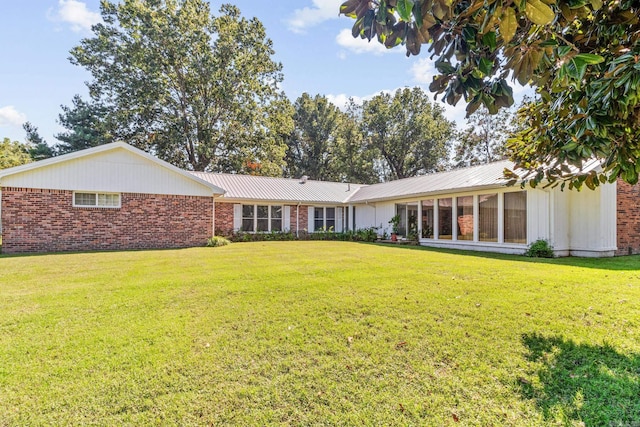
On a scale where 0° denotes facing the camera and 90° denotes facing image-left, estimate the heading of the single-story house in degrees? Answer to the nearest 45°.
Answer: approximately 0°

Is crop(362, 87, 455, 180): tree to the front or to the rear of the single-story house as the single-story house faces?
to the rear

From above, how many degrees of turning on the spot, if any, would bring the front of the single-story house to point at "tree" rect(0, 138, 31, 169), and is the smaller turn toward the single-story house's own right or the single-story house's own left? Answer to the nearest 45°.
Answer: approximately 135° to the single-story house's own right

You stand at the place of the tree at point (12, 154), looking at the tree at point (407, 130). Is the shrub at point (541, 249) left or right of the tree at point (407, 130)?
right

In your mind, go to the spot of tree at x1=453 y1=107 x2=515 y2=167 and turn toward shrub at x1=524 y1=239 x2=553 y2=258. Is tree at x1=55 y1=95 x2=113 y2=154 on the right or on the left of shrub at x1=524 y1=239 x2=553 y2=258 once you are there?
right

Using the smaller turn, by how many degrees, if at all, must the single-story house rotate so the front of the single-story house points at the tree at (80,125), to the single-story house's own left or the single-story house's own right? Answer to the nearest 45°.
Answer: approximately 135° to the single-story house's own right

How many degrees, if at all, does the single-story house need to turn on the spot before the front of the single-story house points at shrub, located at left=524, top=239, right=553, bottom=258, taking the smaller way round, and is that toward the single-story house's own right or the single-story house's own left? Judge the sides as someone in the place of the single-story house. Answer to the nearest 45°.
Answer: approximately 90° to the single-story house's own left

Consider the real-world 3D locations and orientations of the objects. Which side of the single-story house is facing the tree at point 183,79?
back

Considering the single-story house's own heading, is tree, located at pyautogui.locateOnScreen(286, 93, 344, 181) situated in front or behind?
behind

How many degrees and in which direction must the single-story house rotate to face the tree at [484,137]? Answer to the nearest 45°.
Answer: approximately 135° to its left
